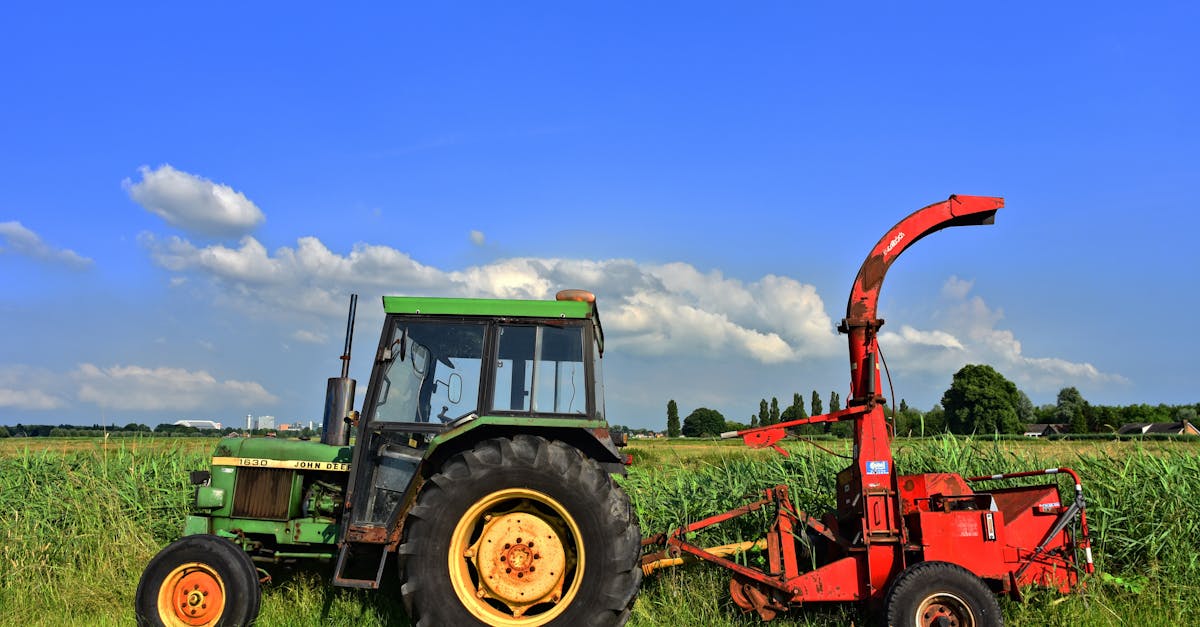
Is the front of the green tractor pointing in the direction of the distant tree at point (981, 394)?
no

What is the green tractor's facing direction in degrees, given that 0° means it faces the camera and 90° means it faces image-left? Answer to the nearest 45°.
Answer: approximately 90°
